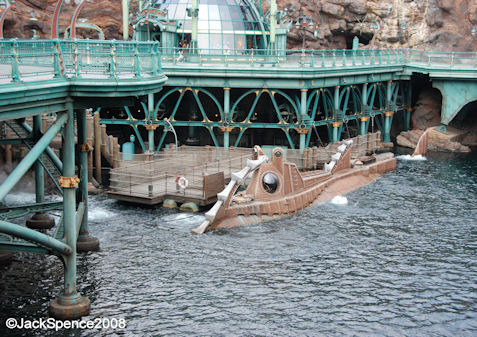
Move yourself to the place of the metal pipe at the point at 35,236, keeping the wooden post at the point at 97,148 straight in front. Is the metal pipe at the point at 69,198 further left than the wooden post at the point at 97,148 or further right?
right

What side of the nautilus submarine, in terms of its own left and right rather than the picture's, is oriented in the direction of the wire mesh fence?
right

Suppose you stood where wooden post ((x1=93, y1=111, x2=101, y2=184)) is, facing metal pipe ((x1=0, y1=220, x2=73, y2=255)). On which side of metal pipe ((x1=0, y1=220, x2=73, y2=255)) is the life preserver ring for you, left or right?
left

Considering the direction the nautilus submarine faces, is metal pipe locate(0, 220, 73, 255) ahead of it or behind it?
ahead

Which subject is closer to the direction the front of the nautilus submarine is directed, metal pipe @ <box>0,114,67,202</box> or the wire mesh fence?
the metal pipe

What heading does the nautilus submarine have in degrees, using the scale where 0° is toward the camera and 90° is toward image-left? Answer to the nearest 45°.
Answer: approximately 45°

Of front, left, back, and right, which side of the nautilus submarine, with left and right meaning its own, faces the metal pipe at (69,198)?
front

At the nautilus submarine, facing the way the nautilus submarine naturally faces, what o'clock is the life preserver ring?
The life preserver ring is roughly at 2 o'clock from the nautilus submarine.

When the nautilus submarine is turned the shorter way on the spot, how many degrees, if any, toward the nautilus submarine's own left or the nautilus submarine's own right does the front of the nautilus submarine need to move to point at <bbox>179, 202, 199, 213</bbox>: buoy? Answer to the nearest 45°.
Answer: approximately 45° to the nautilus submarine's own right
